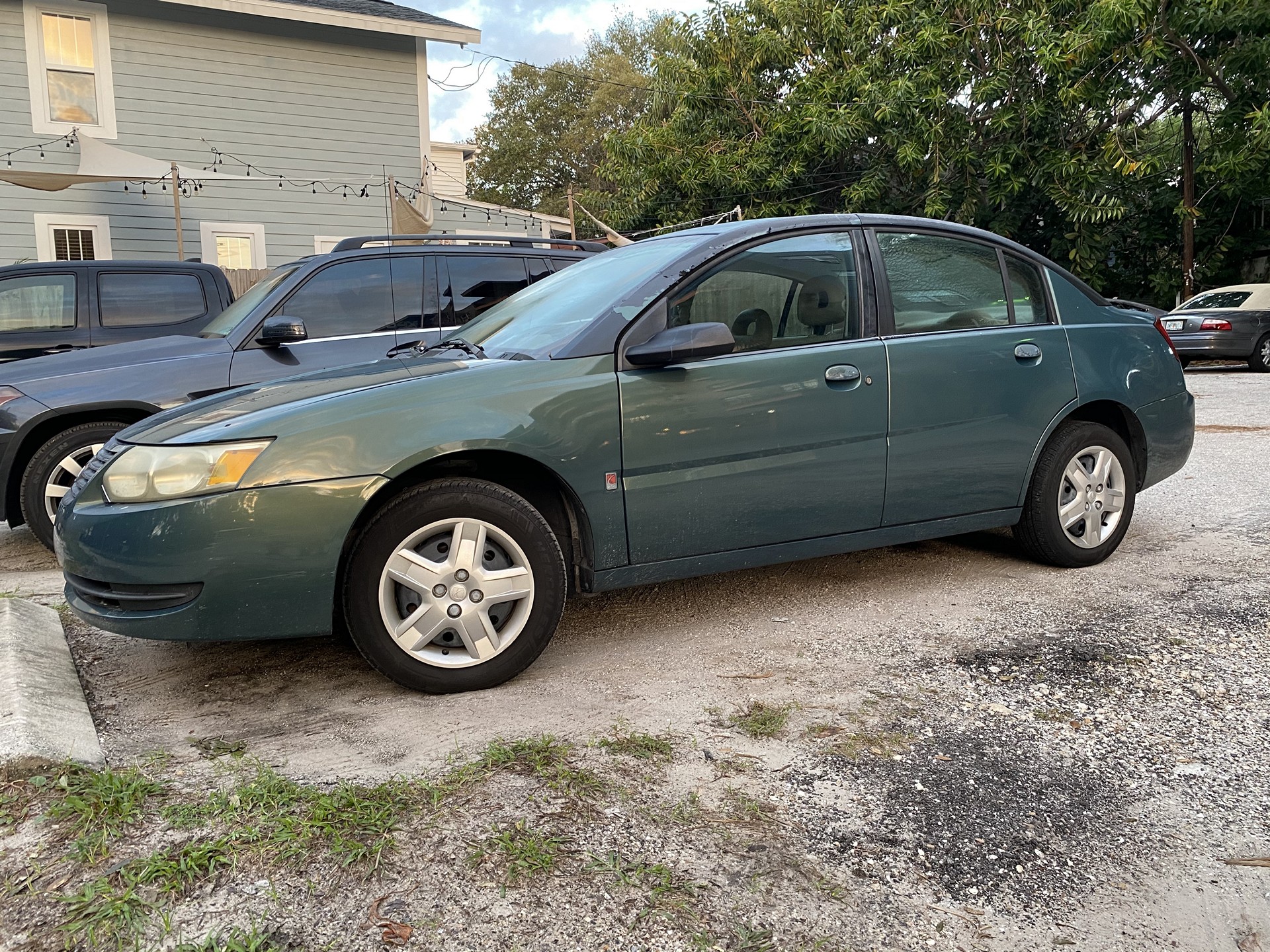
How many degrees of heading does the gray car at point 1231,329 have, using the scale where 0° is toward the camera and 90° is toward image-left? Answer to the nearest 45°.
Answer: approximately 225°

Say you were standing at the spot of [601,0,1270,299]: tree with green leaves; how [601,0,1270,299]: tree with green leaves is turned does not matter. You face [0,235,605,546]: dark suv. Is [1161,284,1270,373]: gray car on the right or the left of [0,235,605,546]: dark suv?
left

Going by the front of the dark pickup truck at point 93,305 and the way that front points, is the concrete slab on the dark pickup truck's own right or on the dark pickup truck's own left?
on the dark pickup truck's own left

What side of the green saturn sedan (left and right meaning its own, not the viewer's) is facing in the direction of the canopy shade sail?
right

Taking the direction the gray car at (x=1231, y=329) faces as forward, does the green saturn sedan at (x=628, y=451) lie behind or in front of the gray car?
behind

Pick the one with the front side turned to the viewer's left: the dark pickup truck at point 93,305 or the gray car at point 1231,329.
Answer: the dark pickup truck

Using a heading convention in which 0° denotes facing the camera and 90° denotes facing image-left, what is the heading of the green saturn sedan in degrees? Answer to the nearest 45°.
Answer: approximately 45°

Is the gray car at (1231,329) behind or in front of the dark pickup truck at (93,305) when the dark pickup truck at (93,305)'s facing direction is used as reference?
behind

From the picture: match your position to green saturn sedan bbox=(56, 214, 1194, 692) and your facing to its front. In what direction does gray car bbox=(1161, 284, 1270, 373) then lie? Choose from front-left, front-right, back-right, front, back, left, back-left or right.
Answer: back

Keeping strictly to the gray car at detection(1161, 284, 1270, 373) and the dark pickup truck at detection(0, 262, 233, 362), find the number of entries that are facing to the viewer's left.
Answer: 1

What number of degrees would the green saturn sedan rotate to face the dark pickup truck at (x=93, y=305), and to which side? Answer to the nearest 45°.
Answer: approximately 90° to its right

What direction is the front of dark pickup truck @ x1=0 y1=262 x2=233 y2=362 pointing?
to the viewer's left
